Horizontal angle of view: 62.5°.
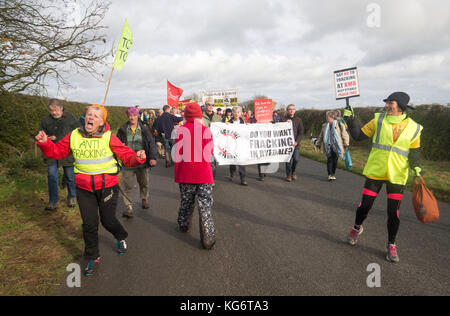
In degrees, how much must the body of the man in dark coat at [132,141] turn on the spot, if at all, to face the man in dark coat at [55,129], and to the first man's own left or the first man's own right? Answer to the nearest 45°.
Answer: approximately 135° to the first man's own right

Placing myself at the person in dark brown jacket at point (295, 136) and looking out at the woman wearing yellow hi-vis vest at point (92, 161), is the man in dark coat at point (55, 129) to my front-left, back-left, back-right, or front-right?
front-right

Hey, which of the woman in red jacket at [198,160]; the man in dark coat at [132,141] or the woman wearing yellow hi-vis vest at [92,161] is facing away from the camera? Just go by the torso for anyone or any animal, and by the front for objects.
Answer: the woman in red jacket

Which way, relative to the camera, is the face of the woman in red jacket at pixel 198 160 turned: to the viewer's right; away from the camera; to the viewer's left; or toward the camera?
away from the camera

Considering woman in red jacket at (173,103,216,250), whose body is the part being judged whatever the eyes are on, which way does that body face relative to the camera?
away from the camera

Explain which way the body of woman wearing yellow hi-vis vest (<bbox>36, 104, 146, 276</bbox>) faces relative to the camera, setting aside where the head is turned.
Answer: toward the camera

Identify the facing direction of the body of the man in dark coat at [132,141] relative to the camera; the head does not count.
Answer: toward the camera

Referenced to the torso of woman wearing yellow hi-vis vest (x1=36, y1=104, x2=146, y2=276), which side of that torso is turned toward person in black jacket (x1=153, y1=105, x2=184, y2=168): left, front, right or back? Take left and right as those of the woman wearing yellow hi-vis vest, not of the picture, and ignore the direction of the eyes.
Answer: back

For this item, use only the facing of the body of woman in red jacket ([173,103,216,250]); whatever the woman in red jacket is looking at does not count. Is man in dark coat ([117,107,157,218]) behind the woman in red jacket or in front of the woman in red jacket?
in front

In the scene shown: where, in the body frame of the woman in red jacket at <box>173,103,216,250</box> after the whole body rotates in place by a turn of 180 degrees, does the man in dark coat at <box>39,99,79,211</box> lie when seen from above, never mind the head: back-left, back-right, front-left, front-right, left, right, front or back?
back-right

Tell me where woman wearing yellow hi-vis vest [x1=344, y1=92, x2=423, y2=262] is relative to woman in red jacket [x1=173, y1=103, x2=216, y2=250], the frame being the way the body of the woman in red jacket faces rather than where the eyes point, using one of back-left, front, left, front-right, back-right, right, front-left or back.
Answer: right

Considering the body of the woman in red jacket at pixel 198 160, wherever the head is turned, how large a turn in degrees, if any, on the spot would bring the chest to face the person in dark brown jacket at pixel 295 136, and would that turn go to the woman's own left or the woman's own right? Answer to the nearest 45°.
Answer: approximately 45° to the woman's own right

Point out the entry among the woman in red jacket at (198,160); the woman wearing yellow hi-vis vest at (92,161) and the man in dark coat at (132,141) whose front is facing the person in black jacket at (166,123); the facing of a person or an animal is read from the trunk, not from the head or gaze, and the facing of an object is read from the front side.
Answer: the woman in red jacket

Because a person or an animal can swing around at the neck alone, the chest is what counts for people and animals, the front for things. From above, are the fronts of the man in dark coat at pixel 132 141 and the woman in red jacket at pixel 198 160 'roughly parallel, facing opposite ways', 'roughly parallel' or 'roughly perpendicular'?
roughly parallel, facing opposite ways

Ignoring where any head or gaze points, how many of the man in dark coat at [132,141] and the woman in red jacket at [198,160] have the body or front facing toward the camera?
1

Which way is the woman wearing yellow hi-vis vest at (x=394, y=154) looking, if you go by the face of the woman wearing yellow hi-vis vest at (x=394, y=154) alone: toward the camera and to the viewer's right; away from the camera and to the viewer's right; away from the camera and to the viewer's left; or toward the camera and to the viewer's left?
toward the camera and to the viewer's left

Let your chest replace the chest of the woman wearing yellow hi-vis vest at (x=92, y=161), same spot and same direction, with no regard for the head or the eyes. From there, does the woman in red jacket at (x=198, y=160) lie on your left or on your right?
on your left

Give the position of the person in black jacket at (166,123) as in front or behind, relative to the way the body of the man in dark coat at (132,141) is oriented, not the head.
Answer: behind
